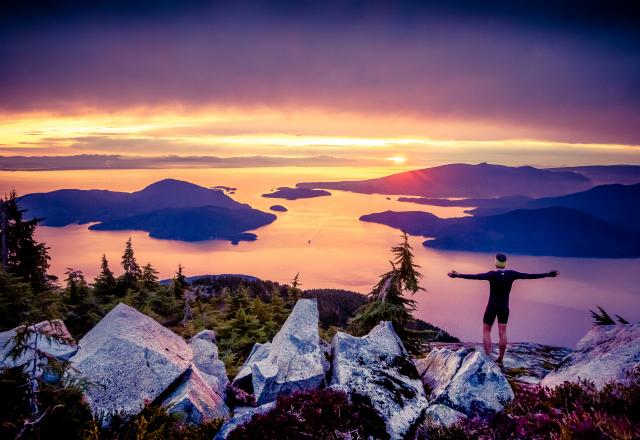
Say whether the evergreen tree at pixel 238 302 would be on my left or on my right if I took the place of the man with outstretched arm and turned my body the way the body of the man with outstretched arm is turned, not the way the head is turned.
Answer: on my left

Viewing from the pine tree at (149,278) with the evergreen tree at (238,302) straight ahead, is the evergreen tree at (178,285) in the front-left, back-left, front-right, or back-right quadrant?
front-left

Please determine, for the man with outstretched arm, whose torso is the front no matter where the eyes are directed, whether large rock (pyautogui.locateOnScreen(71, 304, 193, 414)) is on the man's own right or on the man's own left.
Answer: on the man's own left

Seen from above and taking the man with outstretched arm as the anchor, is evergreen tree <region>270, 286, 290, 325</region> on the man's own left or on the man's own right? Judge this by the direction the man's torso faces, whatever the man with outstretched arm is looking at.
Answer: on the man's own left

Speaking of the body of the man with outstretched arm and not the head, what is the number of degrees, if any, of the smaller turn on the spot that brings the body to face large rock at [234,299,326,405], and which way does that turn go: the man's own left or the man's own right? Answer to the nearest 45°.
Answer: approximately 135° to the man's own left

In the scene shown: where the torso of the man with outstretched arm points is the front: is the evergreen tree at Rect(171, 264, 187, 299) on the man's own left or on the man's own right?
on the man's own left

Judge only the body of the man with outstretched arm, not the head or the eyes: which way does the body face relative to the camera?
away from the camera

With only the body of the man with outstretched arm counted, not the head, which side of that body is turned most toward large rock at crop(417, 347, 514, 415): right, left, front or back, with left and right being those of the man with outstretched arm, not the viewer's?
back

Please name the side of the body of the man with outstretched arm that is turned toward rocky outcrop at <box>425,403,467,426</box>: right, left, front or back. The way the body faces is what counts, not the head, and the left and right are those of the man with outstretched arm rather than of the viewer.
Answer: back

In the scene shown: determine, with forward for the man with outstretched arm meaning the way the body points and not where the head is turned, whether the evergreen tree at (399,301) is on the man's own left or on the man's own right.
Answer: on the man's own left

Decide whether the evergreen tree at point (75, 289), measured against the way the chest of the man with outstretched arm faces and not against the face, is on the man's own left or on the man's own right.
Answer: on the man's own left

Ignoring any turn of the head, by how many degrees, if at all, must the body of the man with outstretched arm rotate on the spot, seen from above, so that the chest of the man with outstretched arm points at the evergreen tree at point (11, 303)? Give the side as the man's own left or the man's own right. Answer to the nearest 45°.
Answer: approximately 90° to the man's own left
